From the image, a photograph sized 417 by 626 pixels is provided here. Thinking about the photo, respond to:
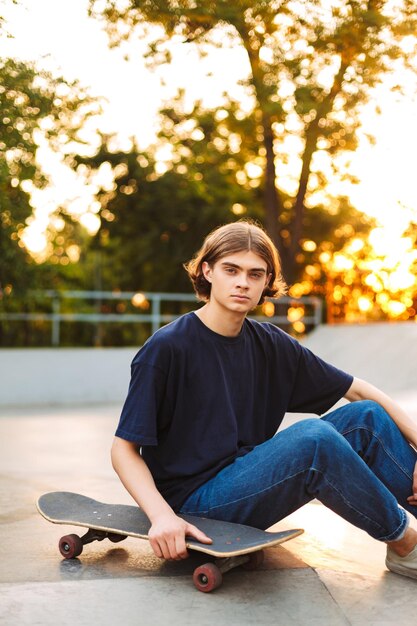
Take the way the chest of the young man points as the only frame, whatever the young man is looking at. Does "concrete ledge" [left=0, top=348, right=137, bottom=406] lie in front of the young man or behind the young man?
behind

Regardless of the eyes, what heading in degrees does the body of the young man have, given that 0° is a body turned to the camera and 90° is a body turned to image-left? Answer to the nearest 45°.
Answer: approximately 315°

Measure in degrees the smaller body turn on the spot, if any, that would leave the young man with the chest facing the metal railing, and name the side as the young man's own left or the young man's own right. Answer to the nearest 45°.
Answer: approximately 135° to the young man's own left
